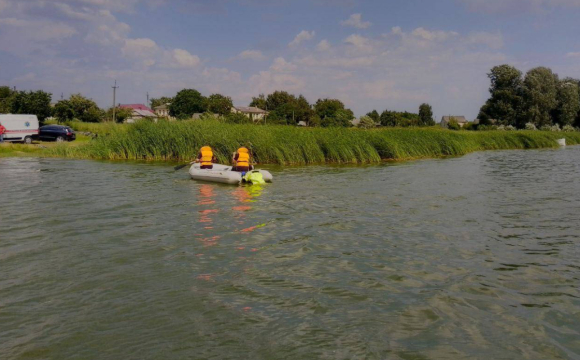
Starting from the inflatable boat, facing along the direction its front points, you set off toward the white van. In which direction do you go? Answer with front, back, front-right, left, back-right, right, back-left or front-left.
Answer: front-right

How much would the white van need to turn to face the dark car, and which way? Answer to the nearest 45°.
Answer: approximately 135° to its right

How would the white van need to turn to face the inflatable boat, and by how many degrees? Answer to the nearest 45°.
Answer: approximately 90° to its left

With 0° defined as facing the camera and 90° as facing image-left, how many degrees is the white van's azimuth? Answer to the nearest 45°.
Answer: approximately 90°

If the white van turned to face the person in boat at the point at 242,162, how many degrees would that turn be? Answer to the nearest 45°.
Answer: approximately 90° to its left

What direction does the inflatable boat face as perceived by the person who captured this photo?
facing to the left of the viewer

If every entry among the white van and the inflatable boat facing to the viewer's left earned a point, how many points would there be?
2

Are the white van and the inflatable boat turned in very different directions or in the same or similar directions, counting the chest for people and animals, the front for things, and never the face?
same or similar directions
